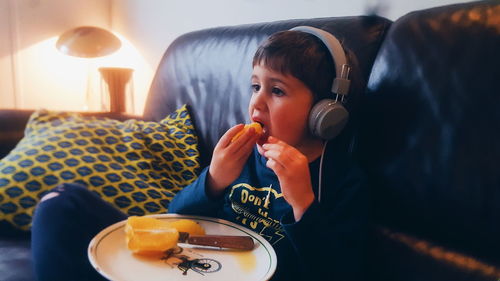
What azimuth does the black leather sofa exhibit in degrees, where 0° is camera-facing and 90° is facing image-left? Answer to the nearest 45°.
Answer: approximately 45°

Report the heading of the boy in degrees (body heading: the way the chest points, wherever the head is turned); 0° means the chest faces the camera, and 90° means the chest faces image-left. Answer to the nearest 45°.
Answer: approximately 45°

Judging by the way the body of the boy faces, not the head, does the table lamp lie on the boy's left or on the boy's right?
on the boy's right

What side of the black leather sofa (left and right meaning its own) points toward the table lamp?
right
